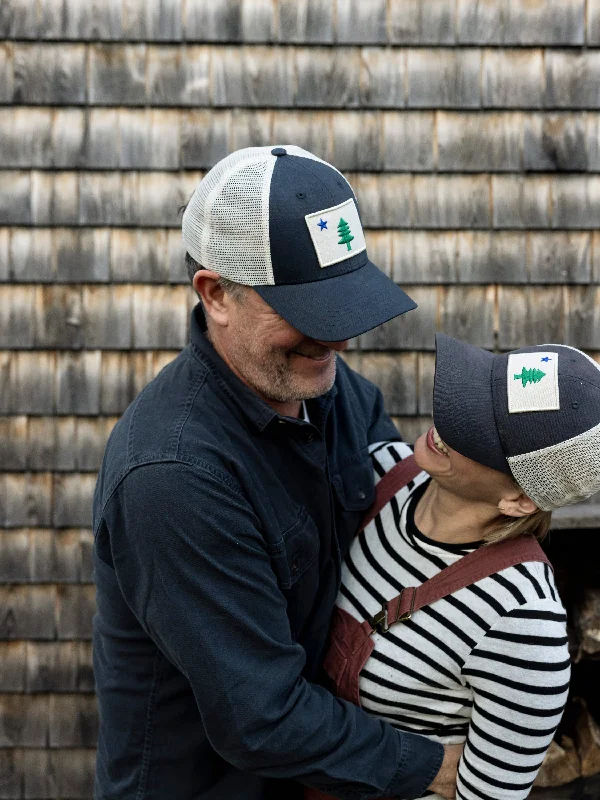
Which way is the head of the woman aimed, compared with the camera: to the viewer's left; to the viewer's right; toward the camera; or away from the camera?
to the viewer's left

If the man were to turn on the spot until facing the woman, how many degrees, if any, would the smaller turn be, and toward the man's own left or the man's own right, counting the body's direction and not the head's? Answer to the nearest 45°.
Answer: approximately 45° to the man's own left

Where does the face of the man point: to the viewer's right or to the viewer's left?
to the viewer's right

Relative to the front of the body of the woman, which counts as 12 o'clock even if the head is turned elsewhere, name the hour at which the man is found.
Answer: The man is roughly at 1 o'clock from the woman.

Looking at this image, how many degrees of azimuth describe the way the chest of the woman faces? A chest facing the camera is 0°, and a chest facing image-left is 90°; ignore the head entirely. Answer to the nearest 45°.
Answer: approximately 45°

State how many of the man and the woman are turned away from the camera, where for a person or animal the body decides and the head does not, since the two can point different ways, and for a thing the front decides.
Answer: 0
